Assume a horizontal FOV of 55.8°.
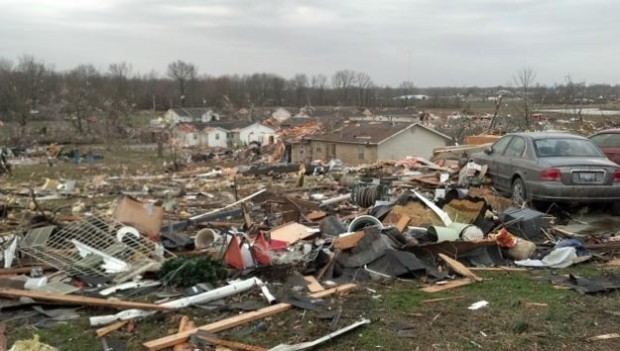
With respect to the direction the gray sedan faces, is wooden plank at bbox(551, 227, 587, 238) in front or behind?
behind

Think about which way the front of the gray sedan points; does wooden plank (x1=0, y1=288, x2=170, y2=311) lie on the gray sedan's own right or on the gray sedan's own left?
on the gray sedan's own left

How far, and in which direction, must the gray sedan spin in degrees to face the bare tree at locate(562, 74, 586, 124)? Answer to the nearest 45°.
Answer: approximately 45° to its right

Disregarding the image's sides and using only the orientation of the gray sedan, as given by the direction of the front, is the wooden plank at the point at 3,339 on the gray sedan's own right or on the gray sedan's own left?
on the gray sedan's own left

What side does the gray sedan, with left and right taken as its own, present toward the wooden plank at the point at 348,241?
left

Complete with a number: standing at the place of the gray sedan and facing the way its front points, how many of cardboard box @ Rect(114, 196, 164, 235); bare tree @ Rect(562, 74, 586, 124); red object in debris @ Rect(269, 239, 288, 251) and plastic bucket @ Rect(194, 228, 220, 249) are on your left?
3

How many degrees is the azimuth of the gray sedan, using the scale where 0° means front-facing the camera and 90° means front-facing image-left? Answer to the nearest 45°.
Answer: approximately 135°

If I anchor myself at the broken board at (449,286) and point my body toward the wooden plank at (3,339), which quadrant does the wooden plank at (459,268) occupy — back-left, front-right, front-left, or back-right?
back-right

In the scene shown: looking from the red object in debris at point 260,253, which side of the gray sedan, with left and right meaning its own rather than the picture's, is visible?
left

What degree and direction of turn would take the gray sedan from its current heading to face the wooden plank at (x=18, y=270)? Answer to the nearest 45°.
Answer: approximately 90° to its left

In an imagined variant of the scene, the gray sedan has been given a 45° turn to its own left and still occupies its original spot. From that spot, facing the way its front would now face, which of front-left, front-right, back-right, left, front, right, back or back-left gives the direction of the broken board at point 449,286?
left

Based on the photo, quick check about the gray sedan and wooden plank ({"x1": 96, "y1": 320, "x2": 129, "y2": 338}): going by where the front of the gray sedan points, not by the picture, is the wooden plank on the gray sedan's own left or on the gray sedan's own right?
on the gray sedan's own left

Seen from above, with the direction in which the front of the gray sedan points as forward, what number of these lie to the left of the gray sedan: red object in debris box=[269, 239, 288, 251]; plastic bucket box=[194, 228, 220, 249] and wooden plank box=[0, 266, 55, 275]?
3

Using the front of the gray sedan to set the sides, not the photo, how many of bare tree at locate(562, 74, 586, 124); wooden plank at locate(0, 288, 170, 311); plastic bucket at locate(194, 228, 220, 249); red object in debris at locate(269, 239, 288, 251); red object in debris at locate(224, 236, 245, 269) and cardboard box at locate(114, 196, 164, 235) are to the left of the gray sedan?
5

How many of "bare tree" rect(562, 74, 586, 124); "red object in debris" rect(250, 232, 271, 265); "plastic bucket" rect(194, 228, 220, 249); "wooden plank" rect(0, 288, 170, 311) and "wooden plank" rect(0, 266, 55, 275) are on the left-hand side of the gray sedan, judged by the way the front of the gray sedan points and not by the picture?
4

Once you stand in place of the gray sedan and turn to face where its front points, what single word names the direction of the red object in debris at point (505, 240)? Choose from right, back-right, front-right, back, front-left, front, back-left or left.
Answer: back-left
